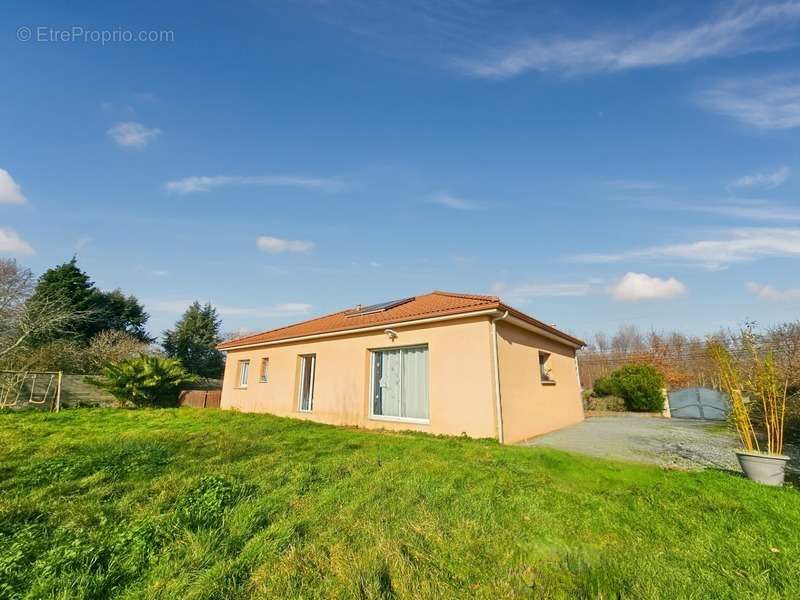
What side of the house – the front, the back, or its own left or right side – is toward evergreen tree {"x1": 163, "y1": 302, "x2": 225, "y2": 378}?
right

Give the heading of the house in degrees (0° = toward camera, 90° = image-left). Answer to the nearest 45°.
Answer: approximately 45°

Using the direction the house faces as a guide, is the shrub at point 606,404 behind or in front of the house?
behind

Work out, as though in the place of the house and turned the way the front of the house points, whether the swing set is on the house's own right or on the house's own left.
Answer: on the house's own right

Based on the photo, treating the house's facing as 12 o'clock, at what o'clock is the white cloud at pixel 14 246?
The white cloud is roughly at 2 o'clock from the house.

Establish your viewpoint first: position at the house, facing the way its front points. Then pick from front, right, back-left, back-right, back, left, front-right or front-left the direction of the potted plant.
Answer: left

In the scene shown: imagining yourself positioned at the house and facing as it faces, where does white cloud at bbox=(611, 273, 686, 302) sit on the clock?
The white cloud is roughly at 6 o'clock from the house.

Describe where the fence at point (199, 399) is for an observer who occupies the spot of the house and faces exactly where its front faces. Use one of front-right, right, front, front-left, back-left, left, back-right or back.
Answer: right

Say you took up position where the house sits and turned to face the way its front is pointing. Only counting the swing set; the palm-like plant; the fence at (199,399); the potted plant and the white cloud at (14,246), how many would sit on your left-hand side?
1

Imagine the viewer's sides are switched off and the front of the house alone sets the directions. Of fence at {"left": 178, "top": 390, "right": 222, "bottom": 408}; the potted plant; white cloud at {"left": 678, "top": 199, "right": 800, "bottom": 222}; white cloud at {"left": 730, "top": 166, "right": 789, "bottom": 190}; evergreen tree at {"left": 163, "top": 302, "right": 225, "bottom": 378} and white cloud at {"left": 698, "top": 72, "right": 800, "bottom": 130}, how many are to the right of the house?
2
